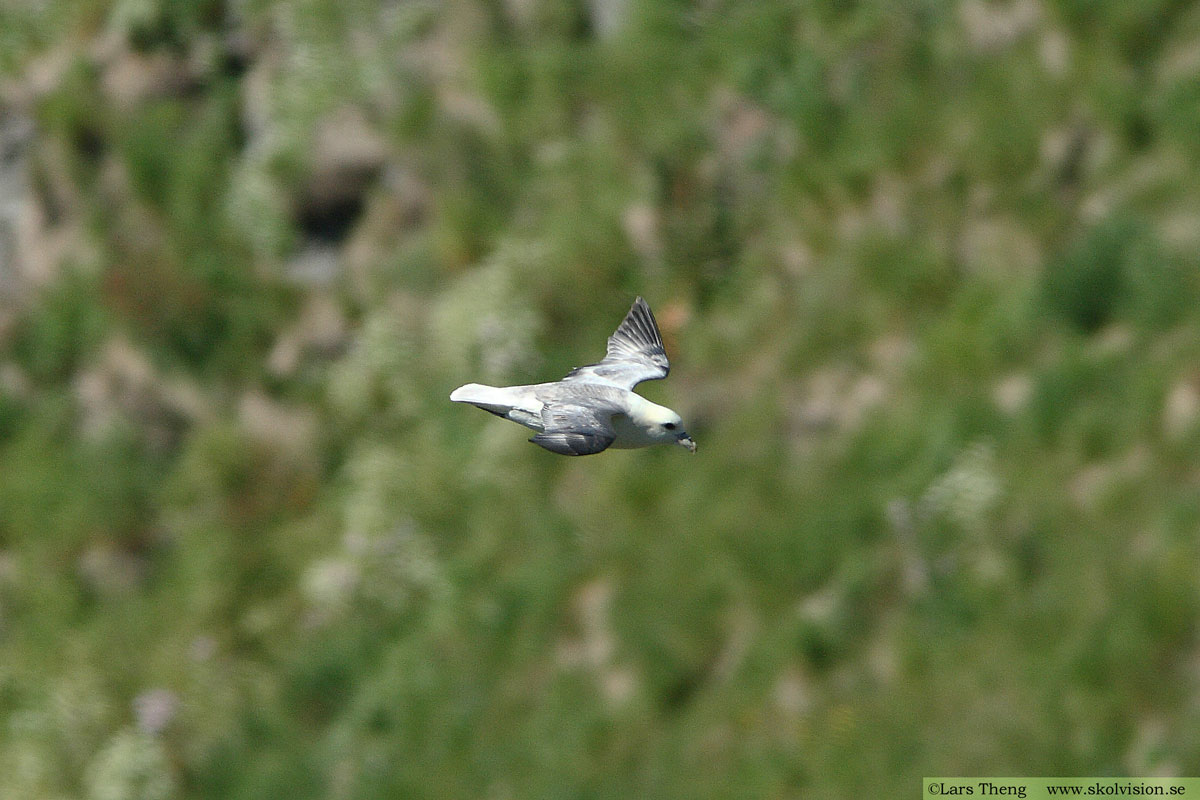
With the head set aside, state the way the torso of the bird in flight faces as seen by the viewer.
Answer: to the viewer's right
